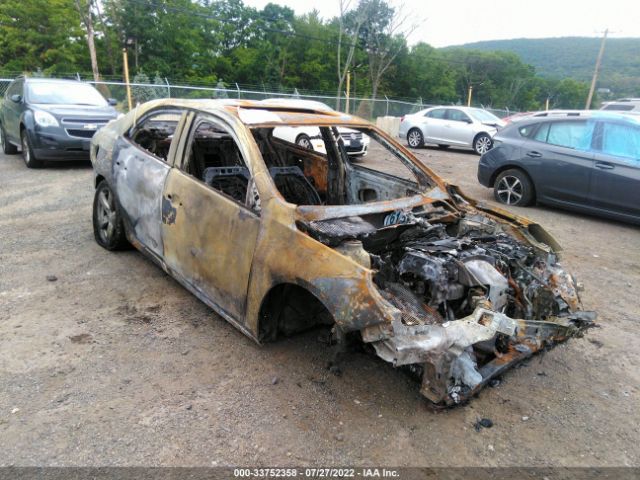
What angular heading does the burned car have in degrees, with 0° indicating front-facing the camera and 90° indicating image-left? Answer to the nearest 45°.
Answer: approximately 315°

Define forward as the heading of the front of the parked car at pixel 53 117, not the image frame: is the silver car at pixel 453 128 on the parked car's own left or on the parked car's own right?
on the parked car's own left

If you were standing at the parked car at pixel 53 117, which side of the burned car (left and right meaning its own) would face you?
back

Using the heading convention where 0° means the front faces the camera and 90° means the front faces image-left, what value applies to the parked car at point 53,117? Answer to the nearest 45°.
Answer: approximately 315°

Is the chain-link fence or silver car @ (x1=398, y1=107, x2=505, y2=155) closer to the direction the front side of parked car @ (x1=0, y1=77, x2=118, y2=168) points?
the silver car

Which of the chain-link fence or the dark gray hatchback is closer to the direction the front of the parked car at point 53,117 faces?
the dark gray hatchback
